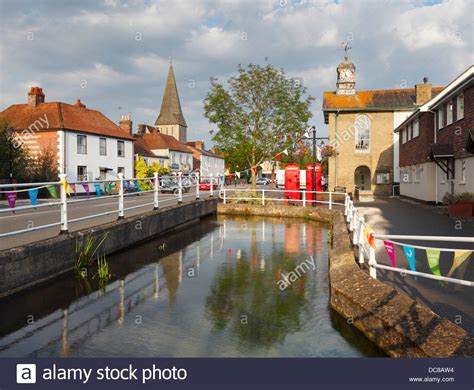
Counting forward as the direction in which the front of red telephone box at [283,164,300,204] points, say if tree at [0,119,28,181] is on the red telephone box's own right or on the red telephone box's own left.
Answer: on the red telephone box's own right

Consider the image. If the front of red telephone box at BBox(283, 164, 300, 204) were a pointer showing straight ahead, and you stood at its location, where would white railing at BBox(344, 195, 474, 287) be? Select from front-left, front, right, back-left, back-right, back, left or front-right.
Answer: front

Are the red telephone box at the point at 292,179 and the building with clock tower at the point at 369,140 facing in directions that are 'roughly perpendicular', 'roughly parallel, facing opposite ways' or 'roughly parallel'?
roughly parallel

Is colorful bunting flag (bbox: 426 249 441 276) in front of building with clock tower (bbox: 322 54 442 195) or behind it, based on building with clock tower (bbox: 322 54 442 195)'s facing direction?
in front

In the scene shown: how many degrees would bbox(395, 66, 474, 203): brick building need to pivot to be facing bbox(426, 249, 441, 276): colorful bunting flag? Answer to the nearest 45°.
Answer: approximately 45° to its left

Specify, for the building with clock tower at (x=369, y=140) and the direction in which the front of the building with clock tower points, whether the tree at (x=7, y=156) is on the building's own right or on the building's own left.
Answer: on the building's own right

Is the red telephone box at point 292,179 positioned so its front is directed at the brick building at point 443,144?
no

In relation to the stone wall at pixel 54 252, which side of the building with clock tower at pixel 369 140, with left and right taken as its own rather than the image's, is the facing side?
front

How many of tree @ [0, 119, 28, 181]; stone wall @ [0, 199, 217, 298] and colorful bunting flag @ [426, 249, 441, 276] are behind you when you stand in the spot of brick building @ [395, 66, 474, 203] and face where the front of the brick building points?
0

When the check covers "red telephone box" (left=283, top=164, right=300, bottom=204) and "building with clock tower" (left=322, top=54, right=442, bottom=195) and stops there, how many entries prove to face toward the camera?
2

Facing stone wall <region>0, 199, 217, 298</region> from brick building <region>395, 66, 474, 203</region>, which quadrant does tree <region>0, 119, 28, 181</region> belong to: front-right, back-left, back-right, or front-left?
front-right

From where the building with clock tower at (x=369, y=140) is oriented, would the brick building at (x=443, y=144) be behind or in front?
in front

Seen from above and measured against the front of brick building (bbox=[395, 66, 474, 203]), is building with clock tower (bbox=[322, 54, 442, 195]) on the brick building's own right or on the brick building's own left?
on the brick building's own right

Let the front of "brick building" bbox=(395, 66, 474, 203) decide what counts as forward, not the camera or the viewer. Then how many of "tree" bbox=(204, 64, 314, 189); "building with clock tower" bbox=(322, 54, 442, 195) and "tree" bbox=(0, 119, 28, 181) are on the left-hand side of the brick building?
0

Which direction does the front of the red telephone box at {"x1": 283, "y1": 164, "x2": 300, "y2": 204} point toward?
toward the camera

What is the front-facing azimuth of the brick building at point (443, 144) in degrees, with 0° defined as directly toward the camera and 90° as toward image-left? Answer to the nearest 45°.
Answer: approximately 45°

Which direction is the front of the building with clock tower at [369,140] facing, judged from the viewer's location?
facing the viewer

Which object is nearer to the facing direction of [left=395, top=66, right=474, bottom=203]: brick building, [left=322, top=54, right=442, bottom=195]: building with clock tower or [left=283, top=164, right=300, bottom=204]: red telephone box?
the red telephone box
